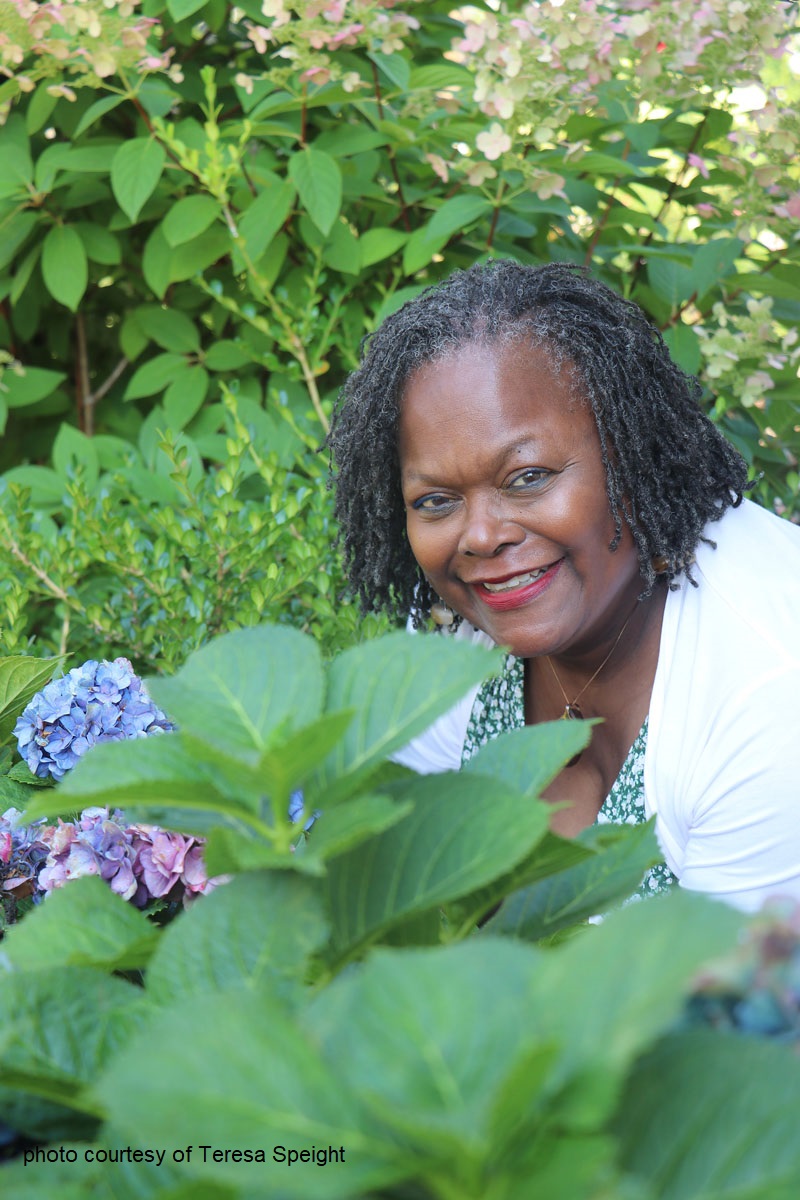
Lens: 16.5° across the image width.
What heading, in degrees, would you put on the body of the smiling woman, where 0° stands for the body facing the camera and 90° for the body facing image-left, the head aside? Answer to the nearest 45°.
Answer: approximately 45°

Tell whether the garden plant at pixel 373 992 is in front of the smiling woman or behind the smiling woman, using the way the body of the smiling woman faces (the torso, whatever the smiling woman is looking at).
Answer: in front
